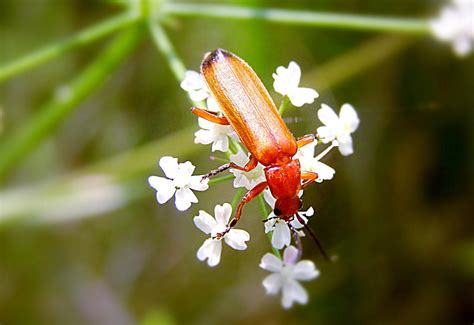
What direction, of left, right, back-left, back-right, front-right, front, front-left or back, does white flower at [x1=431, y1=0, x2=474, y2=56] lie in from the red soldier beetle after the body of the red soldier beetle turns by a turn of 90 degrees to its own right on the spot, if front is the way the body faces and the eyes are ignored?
back

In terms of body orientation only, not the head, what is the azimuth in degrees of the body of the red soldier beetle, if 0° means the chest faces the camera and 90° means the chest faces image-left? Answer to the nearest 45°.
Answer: approximately 315°

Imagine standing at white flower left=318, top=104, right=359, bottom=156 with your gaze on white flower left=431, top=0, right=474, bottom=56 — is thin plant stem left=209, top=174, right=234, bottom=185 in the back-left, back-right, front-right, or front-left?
back-left
